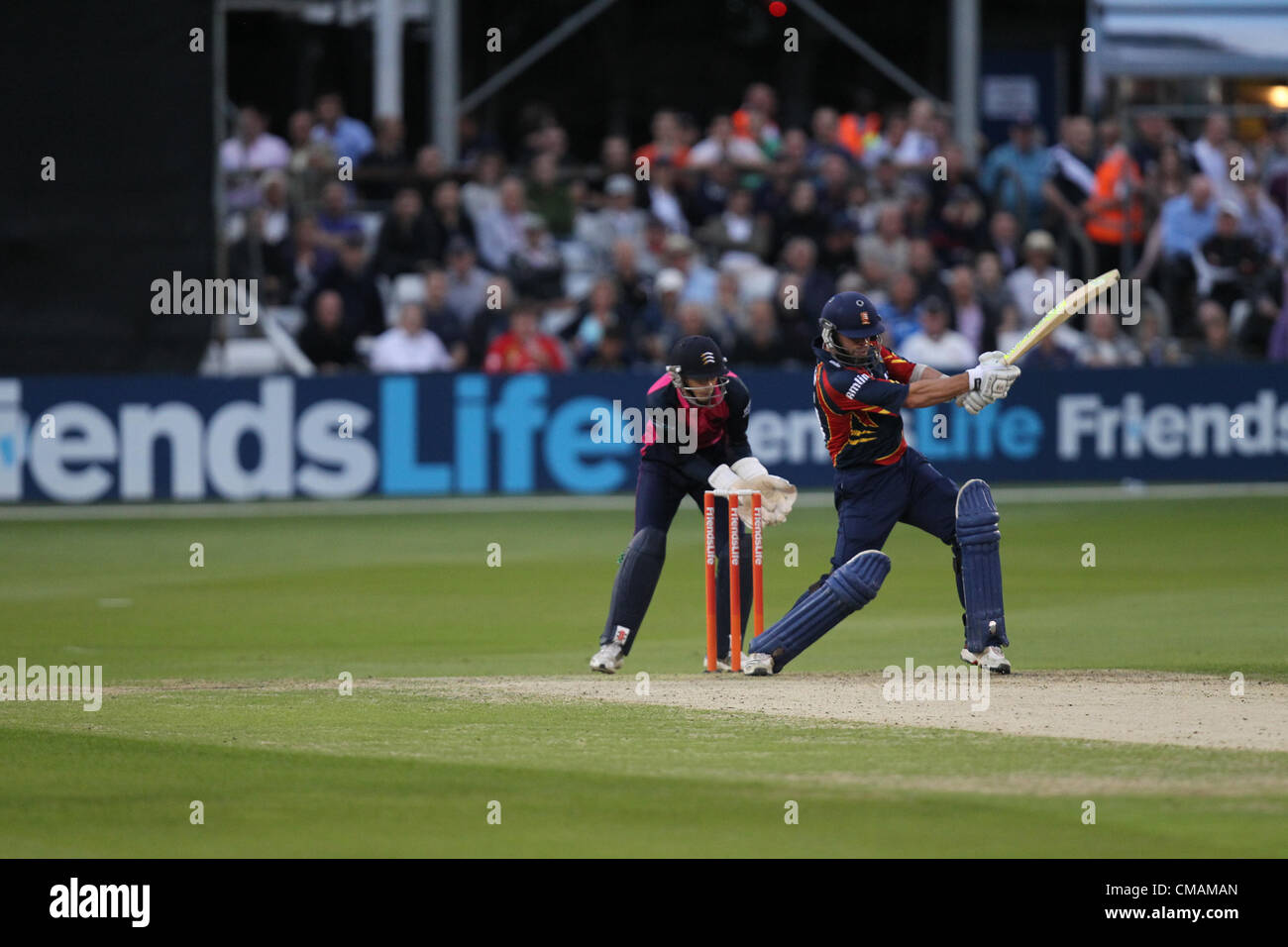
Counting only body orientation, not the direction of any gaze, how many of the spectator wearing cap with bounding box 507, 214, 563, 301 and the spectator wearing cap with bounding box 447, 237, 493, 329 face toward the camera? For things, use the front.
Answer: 2

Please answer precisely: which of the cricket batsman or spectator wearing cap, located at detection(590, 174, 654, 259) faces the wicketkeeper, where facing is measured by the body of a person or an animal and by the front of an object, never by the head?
the spectator wearing cap

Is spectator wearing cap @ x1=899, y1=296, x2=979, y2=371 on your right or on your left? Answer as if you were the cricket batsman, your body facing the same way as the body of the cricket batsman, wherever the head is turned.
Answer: on your left

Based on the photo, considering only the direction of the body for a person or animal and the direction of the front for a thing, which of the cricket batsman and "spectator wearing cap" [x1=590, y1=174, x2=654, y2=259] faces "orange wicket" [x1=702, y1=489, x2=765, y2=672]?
the spectator wearing cap

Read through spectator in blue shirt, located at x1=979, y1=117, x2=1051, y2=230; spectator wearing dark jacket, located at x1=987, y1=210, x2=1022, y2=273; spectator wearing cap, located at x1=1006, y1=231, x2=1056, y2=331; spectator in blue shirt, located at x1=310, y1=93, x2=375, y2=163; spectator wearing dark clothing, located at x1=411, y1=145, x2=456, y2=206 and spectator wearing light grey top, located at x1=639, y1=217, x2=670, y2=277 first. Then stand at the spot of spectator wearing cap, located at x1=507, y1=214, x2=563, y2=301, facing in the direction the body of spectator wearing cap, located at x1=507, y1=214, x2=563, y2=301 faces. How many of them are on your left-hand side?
4

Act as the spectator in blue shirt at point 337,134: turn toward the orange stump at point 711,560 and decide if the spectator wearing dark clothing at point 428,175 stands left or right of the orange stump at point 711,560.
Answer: left

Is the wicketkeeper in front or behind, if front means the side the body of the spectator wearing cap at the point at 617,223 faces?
in front

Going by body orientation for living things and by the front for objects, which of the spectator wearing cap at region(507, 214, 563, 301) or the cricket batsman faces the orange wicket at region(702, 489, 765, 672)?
the spectator wearing cap

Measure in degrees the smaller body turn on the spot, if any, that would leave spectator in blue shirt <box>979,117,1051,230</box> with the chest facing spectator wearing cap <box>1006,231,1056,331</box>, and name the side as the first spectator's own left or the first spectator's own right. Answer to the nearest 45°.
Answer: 0° — they already face them

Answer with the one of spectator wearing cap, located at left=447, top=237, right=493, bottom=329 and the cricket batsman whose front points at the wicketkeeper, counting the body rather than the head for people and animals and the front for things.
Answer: the spectator wearing cap

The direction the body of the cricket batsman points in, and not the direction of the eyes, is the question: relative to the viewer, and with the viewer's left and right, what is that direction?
facing the viewer and to the right of the viewer

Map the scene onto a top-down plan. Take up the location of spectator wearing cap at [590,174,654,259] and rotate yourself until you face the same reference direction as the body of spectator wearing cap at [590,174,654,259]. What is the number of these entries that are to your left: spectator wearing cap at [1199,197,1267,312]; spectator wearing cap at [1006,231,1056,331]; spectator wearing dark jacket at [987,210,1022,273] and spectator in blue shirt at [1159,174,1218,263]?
4
